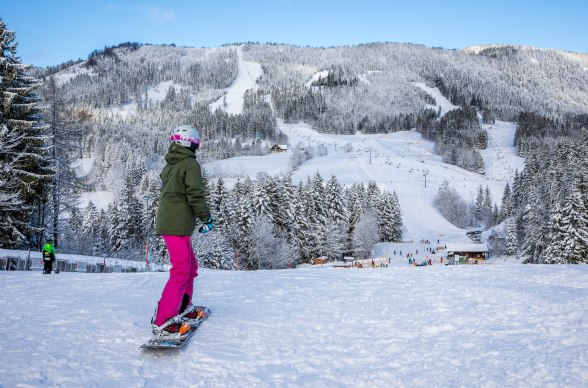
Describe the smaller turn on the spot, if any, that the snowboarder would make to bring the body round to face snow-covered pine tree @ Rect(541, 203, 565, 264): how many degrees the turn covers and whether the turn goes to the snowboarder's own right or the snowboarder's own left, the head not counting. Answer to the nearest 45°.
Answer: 0° — they already face it

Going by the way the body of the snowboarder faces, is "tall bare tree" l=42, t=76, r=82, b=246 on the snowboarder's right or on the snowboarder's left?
on the snowboarder's left

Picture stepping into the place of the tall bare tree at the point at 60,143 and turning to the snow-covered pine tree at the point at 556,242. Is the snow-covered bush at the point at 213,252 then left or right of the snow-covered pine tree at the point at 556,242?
left

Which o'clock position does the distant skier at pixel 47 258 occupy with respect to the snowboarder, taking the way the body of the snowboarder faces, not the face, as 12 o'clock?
The distant skier is roughly at 10 o'clock from the snowboarder.

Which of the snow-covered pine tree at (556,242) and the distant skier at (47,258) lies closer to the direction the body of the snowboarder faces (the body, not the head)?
the snow-covered pine tree

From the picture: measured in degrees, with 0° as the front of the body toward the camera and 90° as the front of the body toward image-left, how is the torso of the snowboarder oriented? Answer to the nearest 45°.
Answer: approximately 225°

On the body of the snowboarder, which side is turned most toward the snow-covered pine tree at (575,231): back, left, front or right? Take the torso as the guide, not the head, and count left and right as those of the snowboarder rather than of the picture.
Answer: front

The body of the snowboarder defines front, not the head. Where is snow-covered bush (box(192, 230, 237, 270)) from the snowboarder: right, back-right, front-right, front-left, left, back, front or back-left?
front-left

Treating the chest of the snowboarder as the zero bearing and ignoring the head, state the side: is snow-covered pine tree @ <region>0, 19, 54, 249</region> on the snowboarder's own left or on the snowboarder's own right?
on the snowboarder's own left
